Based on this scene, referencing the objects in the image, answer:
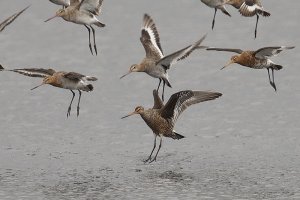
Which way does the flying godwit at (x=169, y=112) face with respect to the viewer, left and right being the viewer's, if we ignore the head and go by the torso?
facing to the left of the viewer

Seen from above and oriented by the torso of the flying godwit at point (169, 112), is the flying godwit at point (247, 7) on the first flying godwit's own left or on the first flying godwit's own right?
on the first flying godwit's own right

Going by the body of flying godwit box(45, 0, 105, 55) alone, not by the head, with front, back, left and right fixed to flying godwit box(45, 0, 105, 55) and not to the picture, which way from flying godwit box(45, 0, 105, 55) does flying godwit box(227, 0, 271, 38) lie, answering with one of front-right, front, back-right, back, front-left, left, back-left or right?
back

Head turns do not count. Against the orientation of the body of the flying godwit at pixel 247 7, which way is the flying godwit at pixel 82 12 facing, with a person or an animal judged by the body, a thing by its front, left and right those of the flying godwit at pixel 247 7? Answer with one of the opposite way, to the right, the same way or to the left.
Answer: the same way

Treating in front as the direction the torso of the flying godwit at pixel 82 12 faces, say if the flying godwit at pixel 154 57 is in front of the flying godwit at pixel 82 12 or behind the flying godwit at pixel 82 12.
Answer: behind

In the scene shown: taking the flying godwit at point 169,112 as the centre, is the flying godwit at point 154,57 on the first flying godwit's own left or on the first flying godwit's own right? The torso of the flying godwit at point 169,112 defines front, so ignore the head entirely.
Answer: on the first flying godwit's own right

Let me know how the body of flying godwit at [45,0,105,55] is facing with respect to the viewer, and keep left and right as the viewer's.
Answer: facing to the left of the viewer

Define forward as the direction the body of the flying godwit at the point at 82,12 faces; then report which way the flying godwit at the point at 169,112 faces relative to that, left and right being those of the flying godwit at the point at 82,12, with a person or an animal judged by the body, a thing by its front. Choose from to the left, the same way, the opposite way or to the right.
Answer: the same way

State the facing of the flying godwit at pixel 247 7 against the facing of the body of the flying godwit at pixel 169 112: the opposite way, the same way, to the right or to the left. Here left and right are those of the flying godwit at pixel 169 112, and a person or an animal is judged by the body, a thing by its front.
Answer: the same way

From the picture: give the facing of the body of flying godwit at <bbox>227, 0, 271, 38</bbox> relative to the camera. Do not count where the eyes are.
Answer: to the viewer's left

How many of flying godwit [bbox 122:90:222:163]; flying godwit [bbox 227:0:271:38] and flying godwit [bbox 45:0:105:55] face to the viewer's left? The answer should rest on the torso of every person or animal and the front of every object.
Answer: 3
